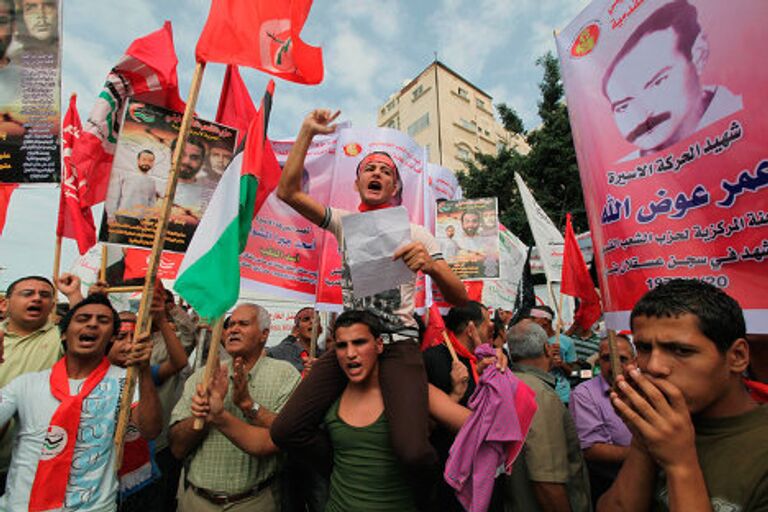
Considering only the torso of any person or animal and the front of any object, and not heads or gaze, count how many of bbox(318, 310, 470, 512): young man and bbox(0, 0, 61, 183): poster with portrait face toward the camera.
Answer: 2

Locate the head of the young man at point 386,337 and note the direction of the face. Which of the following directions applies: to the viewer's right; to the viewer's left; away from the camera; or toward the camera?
toward the camera

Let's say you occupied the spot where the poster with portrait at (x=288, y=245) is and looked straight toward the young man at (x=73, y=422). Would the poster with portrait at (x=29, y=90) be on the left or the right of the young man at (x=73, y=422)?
right

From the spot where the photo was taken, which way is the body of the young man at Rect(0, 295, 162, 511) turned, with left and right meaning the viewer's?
facing the viewer

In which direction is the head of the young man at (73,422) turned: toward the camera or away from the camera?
toward the camera

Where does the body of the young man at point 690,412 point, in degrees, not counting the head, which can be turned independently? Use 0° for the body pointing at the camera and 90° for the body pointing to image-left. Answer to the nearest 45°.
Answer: approximately 45°

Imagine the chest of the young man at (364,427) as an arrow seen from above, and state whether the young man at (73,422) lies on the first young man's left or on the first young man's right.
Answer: on the first young man's right

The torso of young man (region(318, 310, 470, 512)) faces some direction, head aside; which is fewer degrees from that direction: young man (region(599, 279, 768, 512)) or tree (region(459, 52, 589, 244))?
the young man

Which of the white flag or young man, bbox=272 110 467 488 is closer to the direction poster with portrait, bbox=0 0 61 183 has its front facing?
the young man

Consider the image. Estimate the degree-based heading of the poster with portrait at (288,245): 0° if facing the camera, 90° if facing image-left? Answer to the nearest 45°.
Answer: approximately 0°

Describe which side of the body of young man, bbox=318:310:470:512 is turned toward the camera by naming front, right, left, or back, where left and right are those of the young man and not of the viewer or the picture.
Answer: front
